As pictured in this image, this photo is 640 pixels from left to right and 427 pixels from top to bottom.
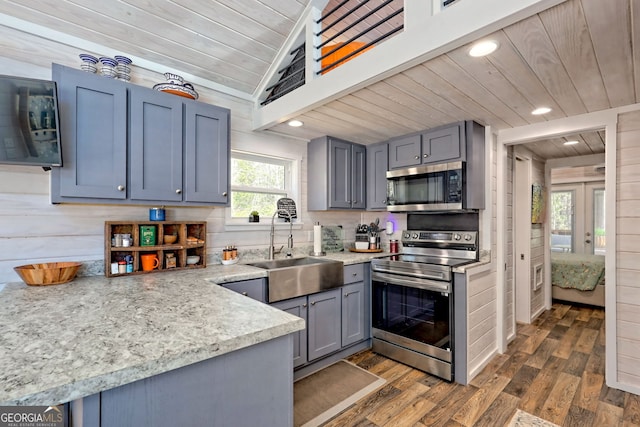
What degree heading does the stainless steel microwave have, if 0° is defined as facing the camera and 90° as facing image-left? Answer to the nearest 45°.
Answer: approximately 45°

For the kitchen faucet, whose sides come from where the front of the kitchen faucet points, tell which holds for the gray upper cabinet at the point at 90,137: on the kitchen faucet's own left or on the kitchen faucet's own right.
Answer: on the kitchen faucet's own right

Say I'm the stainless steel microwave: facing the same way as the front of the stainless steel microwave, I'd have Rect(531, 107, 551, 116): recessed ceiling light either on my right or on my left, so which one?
on my left

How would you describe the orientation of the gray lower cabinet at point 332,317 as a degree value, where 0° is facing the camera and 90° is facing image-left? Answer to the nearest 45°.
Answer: approximately 315°

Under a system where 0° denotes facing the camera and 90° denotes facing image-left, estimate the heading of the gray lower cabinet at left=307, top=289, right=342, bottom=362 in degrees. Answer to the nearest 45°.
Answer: approximately 315°

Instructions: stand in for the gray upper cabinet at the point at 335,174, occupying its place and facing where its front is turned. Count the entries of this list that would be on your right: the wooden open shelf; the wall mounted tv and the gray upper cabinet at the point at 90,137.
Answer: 3

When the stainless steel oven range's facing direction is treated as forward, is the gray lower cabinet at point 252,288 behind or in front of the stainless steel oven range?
in front

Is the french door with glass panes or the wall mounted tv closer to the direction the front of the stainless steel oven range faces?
the wall mounted tv
